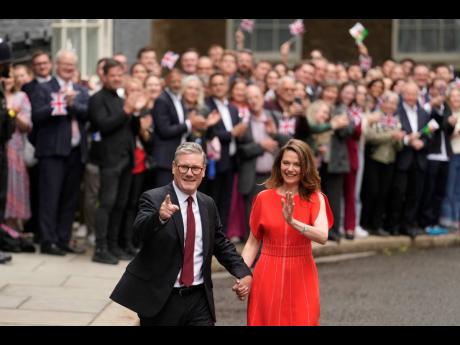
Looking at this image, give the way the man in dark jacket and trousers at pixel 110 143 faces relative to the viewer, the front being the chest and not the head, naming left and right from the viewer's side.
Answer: facing the viewer and to the right of the viewer

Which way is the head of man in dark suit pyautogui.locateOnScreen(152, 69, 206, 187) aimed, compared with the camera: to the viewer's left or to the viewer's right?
to the viewer's right

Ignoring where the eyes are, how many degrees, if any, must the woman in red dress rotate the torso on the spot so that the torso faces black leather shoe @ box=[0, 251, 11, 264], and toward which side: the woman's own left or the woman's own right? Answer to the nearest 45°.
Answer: approximately 135° to the woman's own right

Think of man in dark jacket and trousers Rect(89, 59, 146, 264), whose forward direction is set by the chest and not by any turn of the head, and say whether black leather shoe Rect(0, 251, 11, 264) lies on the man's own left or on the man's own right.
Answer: on the man's own right

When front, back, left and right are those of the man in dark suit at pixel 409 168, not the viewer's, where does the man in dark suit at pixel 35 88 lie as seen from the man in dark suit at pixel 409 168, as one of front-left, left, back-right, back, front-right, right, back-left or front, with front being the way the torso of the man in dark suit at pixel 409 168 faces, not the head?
front-right

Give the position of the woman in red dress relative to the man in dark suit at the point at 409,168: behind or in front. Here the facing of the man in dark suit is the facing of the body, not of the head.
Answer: in front

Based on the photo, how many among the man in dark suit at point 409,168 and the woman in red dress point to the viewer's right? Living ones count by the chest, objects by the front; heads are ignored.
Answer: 0

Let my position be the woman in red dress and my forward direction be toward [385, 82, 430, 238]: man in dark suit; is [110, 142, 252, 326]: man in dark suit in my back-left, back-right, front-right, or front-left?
back-left

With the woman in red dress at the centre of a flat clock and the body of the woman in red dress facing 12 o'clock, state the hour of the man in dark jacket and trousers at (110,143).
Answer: The man in dark jacket and trousers is roughly at 5 o'clock from the woman in red dress.

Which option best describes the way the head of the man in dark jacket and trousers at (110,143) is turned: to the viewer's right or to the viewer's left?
to the viewer's right
